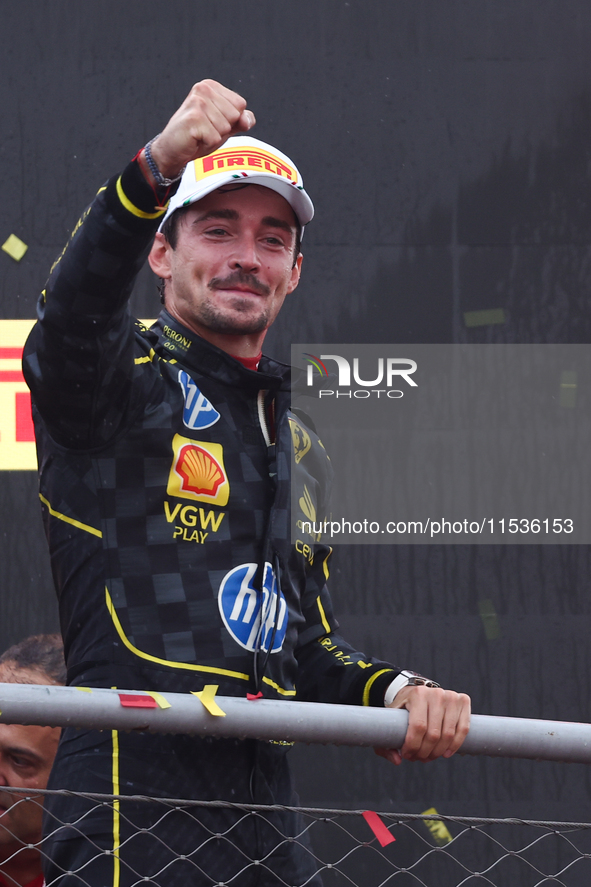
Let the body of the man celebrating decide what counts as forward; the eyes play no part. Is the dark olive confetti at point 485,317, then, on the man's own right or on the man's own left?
on the man's own left

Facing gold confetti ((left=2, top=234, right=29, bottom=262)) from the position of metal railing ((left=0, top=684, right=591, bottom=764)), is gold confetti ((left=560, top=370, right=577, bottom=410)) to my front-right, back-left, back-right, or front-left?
front-right

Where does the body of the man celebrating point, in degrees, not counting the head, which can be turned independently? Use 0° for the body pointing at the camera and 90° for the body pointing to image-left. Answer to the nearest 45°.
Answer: approximately 315°

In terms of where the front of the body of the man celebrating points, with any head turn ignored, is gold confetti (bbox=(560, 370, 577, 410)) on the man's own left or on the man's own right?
on the man's own left

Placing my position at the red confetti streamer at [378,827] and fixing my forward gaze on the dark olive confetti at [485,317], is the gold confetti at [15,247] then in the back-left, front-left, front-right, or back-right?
front-left
